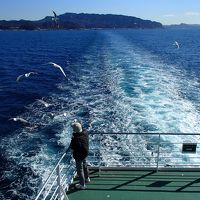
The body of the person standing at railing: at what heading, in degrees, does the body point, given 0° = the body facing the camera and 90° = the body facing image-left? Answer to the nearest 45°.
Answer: approximately 135°
